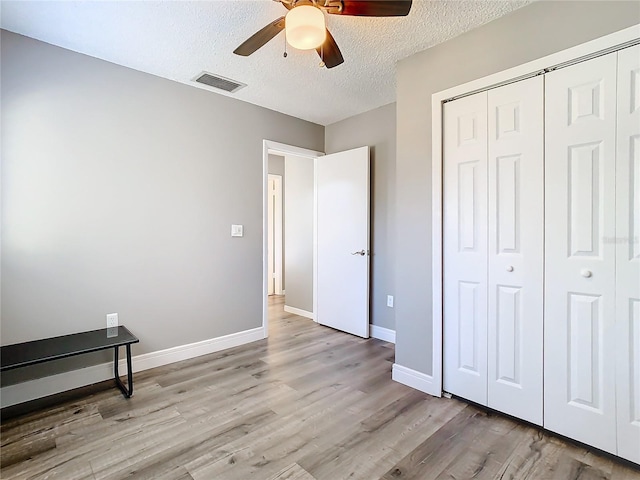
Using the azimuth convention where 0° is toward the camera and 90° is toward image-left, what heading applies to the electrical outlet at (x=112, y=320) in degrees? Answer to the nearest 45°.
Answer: approximately 0°

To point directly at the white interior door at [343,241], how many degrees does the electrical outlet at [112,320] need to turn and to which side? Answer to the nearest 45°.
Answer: approximately 90° to its left

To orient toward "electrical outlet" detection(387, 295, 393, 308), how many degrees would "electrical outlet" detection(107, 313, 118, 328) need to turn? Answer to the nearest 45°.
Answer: approximately 90° to its left

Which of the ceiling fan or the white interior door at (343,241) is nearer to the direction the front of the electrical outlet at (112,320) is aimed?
the ceiling fan

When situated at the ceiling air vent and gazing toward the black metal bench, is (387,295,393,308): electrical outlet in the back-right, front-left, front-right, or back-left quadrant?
back-left

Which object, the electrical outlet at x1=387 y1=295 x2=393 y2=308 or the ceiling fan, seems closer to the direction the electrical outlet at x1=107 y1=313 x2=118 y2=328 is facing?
the ceiling fan

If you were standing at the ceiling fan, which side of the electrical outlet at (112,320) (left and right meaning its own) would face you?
front

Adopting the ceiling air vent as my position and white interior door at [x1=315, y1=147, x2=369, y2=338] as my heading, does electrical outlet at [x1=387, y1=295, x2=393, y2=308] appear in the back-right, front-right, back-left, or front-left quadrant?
front-right

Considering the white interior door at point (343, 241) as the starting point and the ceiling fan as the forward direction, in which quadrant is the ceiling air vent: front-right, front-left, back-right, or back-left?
front-right

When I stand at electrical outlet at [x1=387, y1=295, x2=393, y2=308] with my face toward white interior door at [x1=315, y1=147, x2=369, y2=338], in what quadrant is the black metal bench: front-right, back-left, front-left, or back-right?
front-left
